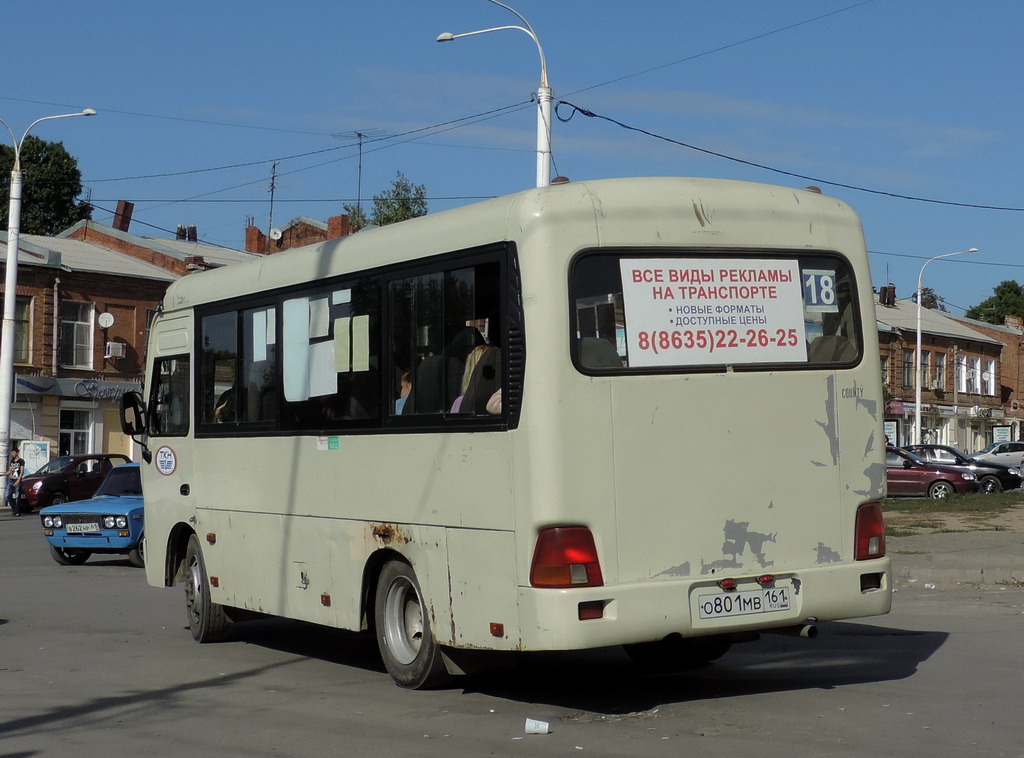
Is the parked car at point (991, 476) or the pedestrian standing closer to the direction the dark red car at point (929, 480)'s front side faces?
the parked car

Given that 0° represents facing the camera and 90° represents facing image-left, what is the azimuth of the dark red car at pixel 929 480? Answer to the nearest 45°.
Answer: approximately 270°

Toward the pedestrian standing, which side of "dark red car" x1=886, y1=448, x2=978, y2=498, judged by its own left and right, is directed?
back

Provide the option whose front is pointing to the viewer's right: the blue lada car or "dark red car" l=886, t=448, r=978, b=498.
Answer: the dark red car

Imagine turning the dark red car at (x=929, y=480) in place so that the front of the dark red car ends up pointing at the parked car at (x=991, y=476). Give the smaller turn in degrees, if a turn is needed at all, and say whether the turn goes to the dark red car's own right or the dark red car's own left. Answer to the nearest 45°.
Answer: approximately 45° to the dark red car's own left

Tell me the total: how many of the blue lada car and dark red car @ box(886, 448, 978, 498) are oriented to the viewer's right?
1

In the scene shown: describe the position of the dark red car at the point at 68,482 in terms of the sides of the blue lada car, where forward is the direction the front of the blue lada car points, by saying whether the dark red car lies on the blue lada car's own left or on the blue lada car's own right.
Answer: on the blue lada car's own right

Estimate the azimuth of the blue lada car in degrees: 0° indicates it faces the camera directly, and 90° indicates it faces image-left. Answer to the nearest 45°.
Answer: approximately 45°

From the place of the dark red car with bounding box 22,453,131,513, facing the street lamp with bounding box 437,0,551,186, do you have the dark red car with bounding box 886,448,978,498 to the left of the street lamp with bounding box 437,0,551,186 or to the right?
left

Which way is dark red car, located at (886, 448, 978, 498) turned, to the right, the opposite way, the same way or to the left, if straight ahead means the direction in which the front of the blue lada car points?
to the left

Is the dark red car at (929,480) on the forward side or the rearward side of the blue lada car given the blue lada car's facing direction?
on the rearward side

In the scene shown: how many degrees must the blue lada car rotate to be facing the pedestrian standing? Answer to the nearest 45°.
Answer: approximately 135° to its right

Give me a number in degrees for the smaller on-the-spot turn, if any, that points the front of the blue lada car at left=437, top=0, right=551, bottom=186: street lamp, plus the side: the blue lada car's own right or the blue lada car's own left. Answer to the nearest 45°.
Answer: approximately 135° to the blue lada car's own left
